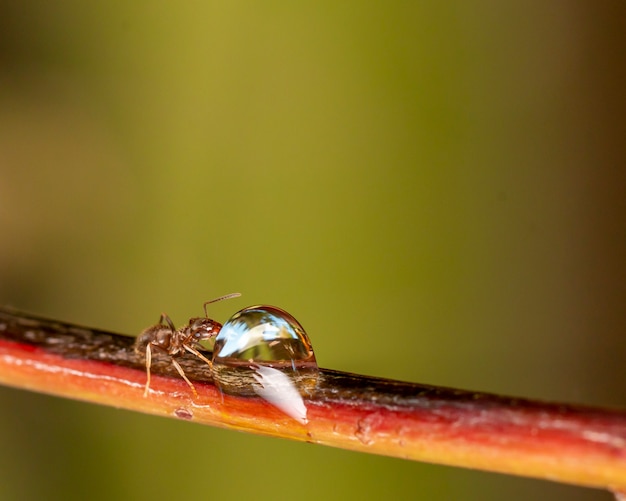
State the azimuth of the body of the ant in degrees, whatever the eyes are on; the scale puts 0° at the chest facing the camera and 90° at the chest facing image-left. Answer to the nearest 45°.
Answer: approximately 270°
